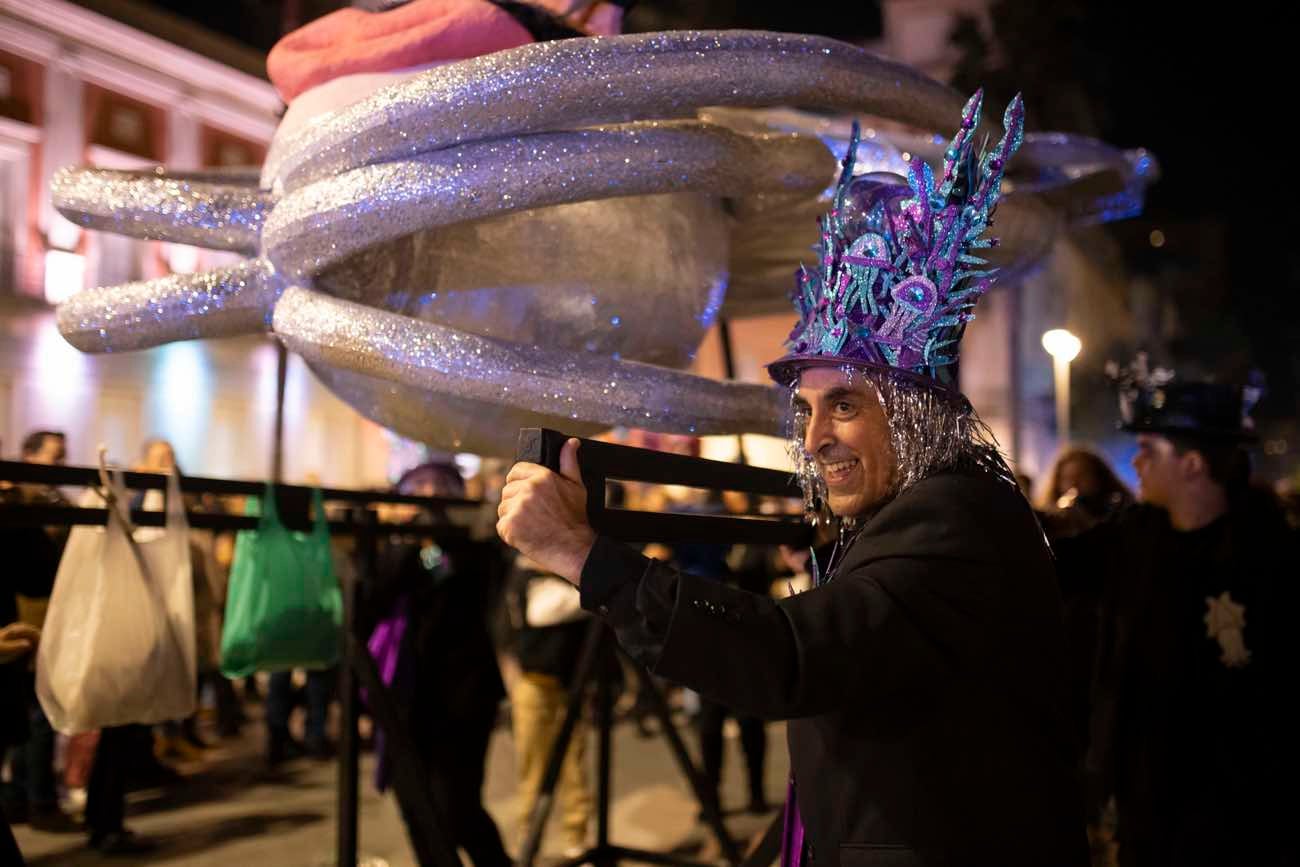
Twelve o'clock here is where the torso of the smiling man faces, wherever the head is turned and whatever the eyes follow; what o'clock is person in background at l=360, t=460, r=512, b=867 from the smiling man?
The person in background is roughly at 2 o'clock from the smiling man.

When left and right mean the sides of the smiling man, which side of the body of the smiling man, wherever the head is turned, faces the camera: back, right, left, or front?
left

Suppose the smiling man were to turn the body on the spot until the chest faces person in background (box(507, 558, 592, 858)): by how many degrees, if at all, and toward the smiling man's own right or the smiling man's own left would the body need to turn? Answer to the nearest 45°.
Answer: approximately 90° to the smiling man's own right

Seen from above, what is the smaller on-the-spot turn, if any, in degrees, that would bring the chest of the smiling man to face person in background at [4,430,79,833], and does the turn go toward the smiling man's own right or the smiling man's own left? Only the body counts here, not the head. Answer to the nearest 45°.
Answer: approximately 45° to the smiling man's own right

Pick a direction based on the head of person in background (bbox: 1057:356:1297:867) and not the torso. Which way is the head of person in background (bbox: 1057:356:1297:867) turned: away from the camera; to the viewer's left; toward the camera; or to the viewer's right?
to the viewer's left

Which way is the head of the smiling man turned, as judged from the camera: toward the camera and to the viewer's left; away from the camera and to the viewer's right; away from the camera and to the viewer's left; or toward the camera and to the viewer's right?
toward the camera and to the viewer's left

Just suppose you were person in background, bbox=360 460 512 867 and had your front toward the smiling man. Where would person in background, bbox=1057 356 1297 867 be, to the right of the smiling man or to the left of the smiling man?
left
